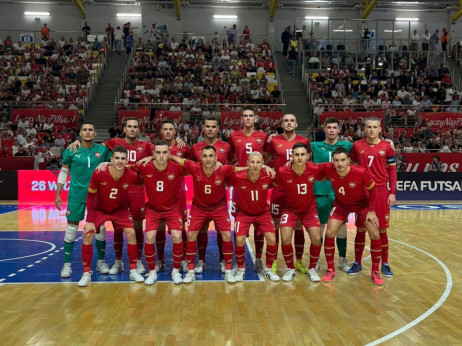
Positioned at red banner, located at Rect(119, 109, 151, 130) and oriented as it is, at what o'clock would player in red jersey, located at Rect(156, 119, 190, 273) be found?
The player in red jersey is roughly at 12 o'clock from the red banner.

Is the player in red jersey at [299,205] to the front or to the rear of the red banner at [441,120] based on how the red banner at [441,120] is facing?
to the front

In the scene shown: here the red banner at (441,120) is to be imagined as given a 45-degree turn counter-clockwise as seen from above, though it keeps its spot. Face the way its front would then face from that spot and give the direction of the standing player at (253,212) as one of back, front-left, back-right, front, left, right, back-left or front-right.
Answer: front-right

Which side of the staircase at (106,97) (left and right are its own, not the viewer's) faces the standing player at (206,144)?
front

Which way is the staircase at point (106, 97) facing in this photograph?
toward the camera

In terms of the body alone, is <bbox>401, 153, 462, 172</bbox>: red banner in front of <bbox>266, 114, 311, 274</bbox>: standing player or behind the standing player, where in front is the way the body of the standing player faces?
behind

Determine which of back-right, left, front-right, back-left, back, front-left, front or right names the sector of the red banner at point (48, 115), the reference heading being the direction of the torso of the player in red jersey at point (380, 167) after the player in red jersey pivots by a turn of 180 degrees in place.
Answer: front-left

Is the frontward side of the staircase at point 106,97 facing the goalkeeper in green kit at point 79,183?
yes

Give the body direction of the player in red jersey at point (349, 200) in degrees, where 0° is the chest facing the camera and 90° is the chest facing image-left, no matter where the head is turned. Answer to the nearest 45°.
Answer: approximately 0°

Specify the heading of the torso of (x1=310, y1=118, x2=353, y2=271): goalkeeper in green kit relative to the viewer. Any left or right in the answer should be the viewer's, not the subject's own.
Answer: facing the viewer

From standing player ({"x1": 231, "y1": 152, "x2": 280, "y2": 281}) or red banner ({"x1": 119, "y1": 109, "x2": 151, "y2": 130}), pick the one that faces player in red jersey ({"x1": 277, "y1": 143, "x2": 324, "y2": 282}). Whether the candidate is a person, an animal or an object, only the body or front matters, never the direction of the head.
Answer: the red banner

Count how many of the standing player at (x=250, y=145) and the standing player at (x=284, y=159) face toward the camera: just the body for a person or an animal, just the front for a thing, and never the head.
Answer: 2
